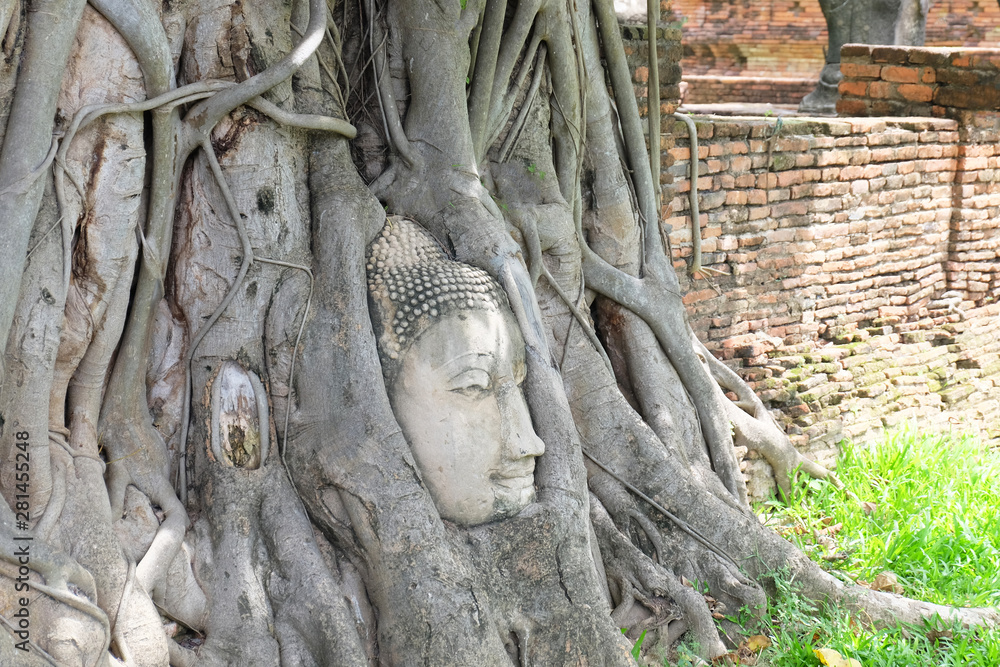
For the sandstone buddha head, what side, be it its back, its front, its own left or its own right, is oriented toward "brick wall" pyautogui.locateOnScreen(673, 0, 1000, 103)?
left

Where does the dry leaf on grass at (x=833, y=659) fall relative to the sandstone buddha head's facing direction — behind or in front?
in front

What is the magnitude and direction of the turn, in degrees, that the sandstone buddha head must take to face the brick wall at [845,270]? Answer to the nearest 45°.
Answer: approximately 90° to its left

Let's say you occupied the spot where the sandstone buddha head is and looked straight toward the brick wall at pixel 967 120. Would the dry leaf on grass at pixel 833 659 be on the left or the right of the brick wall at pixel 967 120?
right

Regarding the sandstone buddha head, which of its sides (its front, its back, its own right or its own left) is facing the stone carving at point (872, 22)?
left

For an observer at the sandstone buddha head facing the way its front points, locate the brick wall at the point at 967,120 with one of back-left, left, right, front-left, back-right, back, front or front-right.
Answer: left

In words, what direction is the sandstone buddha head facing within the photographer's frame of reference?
facing the viewer and to the right of the viewer
